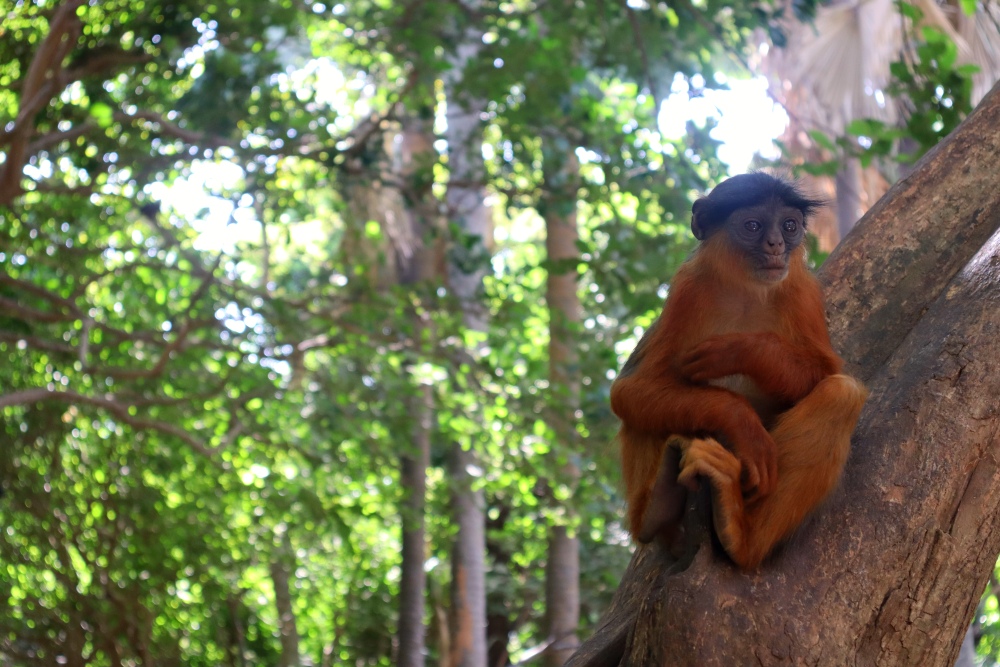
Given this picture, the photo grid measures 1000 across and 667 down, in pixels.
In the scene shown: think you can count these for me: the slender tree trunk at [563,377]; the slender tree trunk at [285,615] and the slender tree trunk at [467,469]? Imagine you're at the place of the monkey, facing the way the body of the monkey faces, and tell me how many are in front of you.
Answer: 0

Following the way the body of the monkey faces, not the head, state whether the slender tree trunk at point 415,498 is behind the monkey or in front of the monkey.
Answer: behind

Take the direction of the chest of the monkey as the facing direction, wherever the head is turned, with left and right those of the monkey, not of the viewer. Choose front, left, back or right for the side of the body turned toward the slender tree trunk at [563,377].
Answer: back

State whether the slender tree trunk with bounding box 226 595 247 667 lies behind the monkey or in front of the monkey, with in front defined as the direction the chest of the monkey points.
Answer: behind

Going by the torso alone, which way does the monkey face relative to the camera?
toward the camera

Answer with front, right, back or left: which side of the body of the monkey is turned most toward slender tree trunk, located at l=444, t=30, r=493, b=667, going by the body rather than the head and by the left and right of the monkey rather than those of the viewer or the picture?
back

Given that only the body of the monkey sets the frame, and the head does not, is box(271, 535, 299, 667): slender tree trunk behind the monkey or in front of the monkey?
behind
